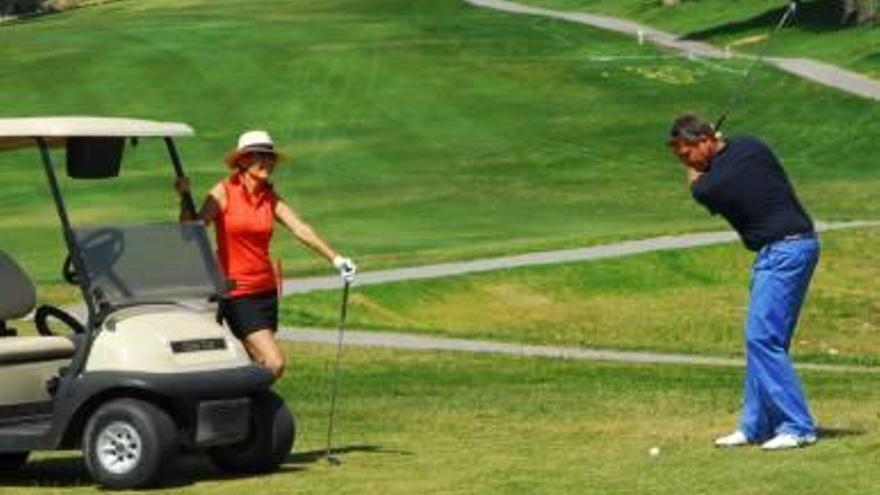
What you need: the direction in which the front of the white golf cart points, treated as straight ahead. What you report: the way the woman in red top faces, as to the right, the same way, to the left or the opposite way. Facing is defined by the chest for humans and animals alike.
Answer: the same way

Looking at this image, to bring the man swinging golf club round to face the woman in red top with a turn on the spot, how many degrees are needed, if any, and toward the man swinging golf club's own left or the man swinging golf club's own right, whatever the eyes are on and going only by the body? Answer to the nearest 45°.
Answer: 0° — they already face them

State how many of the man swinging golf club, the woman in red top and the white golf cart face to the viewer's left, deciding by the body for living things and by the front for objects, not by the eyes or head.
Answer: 1

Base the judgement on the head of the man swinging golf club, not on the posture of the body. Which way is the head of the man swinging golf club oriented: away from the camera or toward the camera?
toward the camera

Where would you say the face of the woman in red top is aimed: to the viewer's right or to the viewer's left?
to the viewer's right

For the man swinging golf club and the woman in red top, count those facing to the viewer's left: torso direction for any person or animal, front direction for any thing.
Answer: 1

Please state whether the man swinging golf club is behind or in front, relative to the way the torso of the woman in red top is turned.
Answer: in front

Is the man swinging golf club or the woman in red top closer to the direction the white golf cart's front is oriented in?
the man swinging golf club

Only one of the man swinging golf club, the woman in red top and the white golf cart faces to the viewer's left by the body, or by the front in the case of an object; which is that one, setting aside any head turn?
the man swinging golf club

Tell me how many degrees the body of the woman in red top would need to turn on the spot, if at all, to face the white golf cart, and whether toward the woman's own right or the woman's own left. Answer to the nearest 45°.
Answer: approximately 90° to the woman's own right

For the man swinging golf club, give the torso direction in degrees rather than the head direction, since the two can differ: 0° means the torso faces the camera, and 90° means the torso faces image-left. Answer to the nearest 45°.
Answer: approximately 90°

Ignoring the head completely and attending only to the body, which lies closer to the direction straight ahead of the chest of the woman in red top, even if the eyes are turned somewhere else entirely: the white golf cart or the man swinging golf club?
the man swinging golf club

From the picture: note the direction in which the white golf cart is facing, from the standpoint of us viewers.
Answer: facing the viewer and to the right of the viewer
